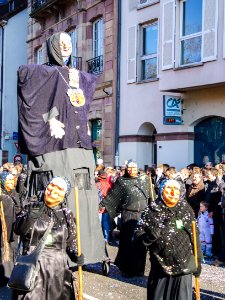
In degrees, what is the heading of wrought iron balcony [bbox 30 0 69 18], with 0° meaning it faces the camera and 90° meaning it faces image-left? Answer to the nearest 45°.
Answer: approximately 45°

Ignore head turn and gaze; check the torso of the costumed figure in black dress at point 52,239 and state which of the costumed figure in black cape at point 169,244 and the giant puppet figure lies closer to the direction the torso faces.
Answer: the costumed figure in black cape

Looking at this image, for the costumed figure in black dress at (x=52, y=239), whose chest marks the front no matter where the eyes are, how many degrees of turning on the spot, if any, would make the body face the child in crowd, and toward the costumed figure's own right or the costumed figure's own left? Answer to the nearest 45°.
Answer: approximately 135° to the costumed figure's own left

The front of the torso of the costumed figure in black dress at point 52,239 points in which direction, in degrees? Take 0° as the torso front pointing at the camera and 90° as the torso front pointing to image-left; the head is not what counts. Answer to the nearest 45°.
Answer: approximately 0°

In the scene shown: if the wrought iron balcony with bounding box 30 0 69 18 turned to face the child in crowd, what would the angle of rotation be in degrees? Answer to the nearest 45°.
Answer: approximately 45° to its left

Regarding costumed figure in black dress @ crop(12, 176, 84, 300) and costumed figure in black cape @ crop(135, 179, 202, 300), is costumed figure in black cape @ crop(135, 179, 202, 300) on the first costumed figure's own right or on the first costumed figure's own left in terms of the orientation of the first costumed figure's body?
on the first costumed figure's own left
